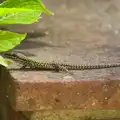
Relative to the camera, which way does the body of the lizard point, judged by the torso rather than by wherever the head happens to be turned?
to the viewer's left
